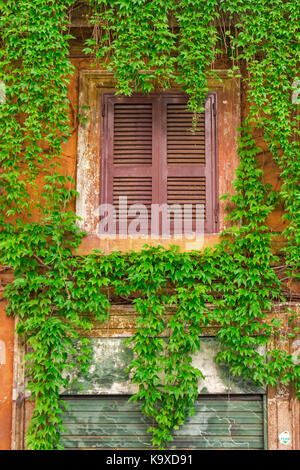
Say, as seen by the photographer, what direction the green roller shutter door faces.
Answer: facing the viewer
